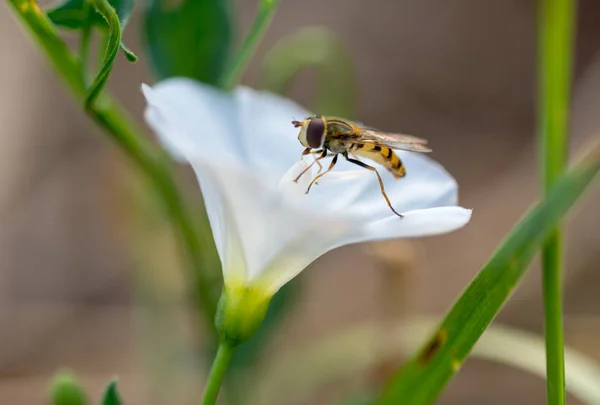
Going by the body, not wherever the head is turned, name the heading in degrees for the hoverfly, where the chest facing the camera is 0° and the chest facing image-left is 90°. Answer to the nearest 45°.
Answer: approximately 90°
